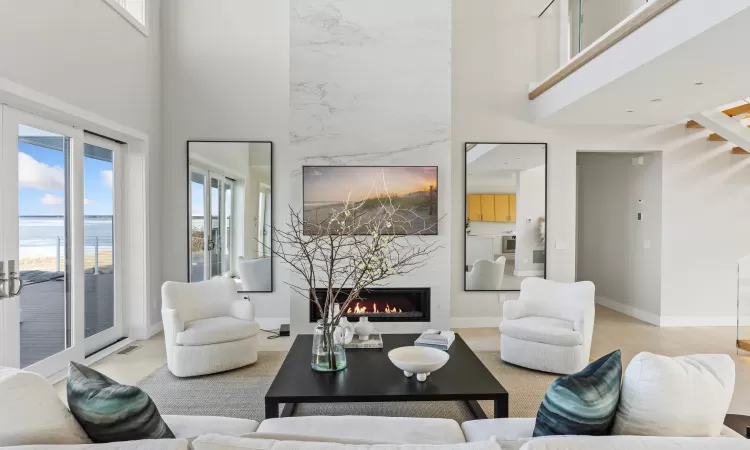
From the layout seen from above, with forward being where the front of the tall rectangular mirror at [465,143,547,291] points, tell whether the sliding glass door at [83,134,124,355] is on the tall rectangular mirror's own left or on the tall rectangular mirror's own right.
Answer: on the tall rectangular mirror's own right

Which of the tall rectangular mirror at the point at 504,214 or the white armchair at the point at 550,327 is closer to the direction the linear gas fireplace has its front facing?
the white armchair

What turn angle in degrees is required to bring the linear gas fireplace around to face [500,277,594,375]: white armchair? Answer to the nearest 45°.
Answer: approximately 45° to its left

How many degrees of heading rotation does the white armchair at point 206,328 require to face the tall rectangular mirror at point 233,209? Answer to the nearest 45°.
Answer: approximately 135° to its left

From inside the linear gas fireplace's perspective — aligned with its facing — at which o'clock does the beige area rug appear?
The beige area rug is roughly at 1 o'clock from the linear gas fireplace.

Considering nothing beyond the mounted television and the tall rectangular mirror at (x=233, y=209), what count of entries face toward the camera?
2

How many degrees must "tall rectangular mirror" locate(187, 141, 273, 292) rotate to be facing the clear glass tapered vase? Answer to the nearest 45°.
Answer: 0° — it already faces it
